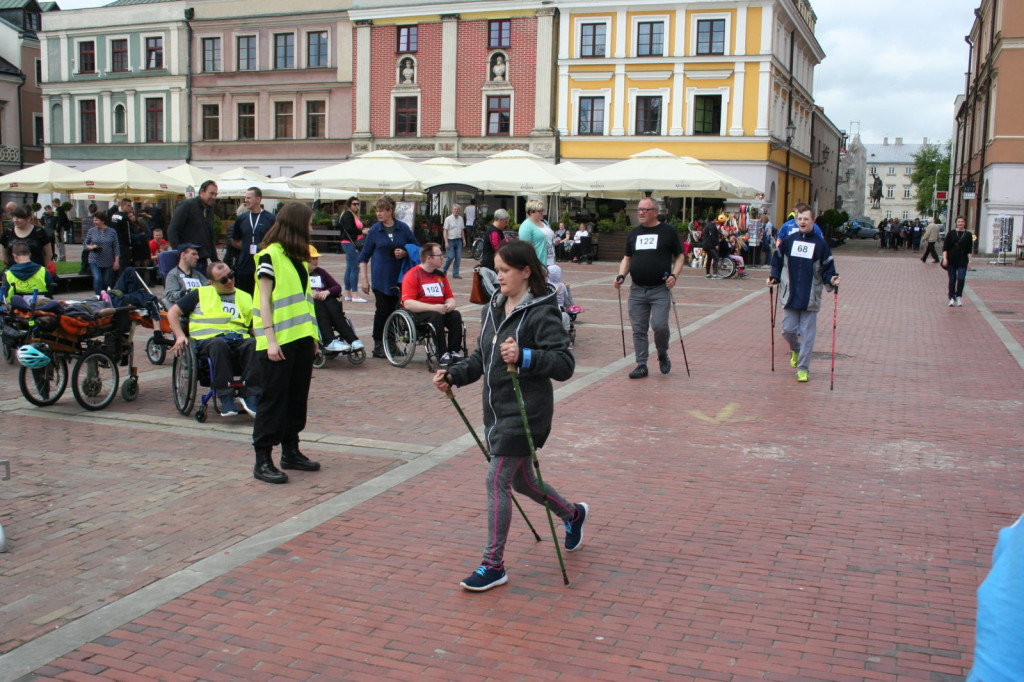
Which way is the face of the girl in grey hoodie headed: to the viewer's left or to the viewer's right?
to the viewer's left

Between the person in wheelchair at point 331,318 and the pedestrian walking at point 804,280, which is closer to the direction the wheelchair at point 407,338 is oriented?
the pedestrian walking

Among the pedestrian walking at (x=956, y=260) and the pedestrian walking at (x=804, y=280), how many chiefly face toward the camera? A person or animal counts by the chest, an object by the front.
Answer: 2

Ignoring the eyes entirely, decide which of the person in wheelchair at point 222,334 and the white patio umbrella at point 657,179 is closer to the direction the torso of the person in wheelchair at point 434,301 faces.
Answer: the person in wheelchair

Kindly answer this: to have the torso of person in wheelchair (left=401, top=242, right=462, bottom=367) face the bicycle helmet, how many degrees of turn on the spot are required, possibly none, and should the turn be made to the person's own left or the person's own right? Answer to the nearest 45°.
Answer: approximately 90° to the person's own right

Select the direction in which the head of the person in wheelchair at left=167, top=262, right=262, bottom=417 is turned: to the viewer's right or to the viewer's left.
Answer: to the viewer's right

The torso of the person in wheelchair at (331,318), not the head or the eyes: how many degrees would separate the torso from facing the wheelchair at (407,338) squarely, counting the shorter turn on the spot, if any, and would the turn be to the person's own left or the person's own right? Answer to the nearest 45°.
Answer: approximately 45° to the person's own left

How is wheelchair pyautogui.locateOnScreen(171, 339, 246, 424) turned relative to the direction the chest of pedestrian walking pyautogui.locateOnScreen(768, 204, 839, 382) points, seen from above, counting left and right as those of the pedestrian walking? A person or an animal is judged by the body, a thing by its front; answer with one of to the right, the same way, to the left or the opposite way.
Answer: to the left

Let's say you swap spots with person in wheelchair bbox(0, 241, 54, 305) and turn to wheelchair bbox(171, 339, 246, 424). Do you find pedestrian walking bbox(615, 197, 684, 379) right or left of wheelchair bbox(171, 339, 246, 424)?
left

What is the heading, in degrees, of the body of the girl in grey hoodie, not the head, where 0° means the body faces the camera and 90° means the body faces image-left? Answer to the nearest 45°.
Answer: approximately 45°

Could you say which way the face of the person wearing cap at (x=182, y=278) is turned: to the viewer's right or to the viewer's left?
to the viewer's right

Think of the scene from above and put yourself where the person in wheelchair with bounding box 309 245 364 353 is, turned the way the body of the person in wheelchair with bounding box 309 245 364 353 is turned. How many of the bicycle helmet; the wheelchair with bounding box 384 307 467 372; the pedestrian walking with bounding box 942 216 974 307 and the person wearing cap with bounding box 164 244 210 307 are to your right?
2

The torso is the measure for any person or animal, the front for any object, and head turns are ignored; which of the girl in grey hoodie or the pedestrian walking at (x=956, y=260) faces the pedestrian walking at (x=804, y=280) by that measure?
the pedestrian walking at (x=956, y=260)

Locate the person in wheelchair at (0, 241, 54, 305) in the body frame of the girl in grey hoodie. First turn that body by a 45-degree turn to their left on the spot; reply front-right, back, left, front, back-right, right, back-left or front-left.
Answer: back-right
